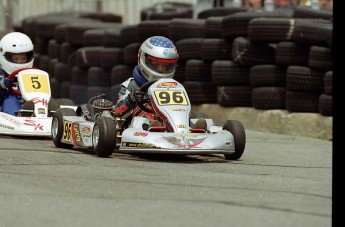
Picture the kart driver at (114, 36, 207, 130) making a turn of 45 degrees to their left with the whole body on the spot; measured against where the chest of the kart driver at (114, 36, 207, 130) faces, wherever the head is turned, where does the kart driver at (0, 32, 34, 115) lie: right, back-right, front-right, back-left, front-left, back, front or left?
back-left

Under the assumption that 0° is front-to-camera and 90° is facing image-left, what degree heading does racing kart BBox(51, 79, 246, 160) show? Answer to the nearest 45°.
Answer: approximately 315°

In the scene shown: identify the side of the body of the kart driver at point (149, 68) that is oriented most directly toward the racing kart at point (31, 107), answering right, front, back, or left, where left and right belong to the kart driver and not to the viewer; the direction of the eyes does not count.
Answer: back

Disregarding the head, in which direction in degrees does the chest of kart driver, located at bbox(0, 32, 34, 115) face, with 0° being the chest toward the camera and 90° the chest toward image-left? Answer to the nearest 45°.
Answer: approximately 315°

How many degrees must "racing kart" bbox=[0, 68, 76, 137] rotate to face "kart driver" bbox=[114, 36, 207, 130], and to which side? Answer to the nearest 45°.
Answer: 0° — it already faces them

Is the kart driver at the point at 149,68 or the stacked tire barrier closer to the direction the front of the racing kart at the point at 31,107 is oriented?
the kart driver
